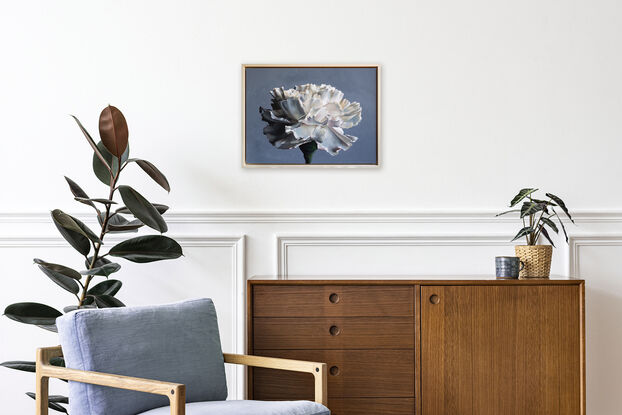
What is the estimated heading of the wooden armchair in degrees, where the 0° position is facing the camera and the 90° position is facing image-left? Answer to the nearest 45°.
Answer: approximately 315°

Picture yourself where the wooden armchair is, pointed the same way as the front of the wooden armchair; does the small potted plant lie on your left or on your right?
on your left

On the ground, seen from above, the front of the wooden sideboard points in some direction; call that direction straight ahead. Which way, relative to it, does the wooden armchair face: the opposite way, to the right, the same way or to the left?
to the left

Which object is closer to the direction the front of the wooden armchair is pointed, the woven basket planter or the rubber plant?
the woven basket planter

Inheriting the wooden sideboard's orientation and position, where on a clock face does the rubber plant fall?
The rubber plant is roughly at 3 o'clock from the wooden sideboard.

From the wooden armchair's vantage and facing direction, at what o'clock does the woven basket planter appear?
The woven basket planter is roughly at 10 o'clock from the wooden armchair.

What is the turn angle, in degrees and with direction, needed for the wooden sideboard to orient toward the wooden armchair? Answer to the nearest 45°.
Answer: approximately 45° to its right

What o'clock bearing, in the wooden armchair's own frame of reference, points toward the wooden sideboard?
The wooden sideboard is roughly at 10 o'clock from the wooden armchair.
